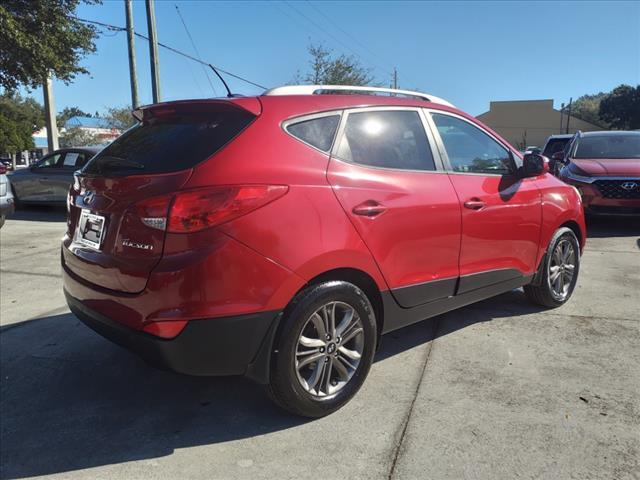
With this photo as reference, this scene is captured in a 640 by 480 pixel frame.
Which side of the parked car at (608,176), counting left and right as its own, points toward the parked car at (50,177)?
right

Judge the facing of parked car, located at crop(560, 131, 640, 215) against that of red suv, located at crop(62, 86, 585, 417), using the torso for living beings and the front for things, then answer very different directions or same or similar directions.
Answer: very different directions

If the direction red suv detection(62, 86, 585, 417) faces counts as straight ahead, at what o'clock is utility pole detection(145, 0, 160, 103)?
The utility pole is roughly at 10 o'clock from the red suv.

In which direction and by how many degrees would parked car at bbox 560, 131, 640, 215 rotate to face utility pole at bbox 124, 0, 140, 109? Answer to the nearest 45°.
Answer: approximately 90° to its right

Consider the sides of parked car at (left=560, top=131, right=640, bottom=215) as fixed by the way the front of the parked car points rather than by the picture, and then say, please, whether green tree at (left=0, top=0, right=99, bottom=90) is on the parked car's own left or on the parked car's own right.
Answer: on the parked car's own right

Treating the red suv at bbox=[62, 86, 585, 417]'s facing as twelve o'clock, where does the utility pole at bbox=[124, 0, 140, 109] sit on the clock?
The utility pole is roughly at 10 o'clock from the red suv.

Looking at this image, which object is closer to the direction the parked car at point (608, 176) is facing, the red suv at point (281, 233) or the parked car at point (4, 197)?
the red suv

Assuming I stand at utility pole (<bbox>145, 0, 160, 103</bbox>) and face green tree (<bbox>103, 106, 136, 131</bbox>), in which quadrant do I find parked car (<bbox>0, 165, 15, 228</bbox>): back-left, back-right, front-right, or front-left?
back-left

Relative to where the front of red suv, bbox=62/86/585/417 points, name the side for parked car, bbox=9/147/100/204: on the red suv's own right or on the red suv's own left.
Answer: on the red suv's own left

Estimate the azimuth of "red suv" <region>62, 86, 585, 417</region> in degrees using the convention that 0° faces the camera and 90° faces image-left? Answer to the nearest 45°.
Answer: approximately 225°

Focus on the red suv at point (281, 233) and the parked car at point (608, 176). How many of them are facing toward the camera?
1

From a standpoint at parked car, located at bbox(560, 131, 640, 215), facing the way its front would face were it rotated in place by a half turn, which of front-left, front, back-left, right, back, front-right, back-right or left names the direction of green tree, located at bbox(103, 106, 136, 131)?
front-left
